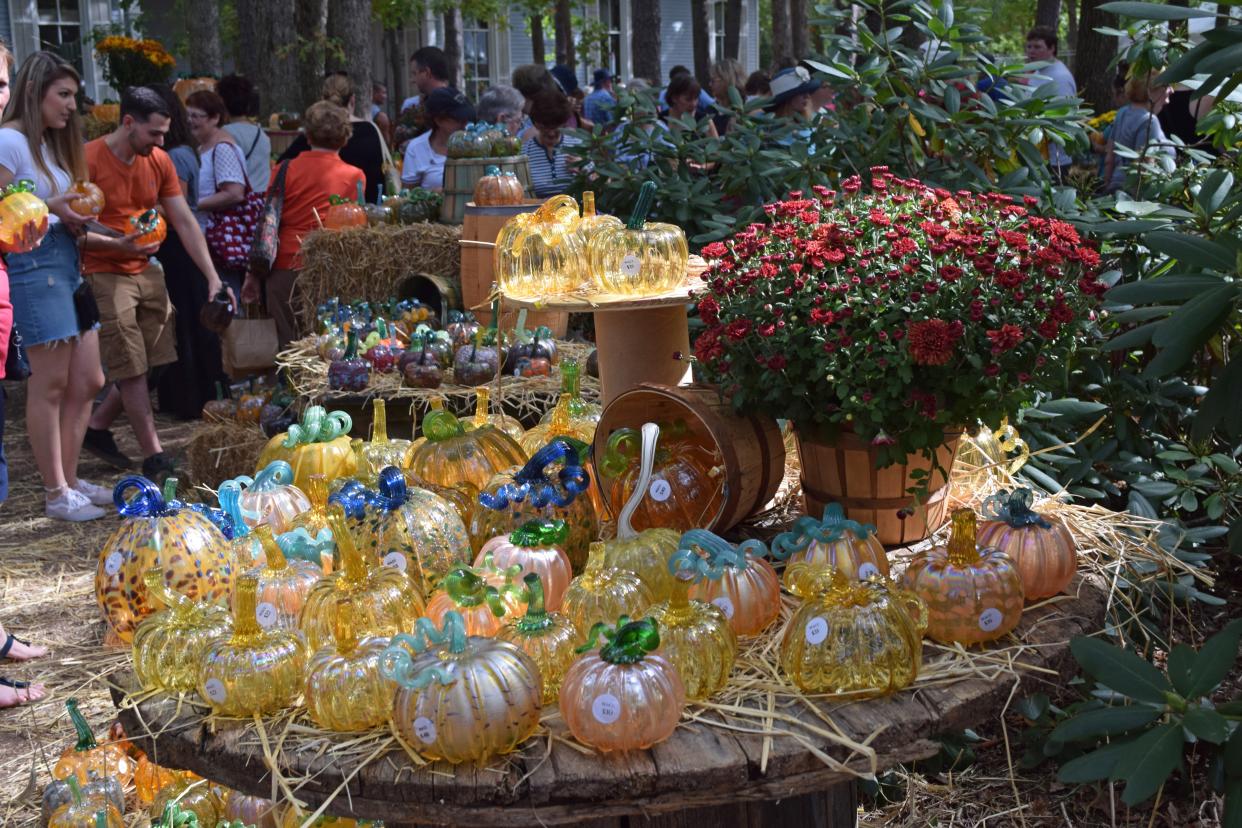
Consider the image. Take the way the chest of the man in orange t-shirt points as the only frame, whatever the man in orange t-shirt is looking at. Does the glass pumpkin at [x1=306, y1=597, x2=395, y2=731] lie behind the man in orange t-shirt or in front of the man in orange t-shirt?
in front

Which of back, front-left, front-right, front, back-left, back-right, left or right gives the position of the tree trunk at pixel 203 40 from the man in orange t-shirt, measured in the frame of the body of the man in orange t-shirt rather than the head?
back-left

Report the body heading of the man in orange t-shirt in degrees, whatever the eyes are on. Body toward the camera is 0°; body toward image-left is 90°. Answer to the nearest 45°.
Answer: approximately 315°

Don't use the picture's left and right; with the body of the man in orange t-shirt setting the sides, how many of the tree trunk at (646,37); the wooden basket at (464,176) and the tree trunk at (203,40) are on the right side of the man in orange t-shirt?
0

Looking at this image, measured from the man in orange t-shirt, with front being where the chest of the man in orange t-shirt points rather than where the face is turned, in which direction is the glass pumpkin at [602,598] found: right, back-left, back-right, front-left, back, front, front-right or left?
front-right

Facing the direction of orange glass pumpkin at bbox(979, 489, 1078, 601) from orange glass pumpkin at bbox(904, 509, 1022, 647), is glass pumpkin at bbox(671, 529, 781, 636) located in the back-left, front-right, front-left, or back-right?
back-left

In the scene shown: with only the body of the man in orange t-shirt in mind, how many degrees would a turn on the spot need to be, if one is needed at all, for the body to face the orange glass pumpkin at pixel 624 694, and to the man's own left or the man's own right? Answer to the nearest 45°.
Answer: approximately 45° to the man's own right

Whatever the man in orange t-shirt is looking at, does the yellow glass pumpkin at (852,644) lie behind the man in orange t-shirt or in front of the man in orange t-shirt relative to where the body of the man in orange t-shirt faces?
in front

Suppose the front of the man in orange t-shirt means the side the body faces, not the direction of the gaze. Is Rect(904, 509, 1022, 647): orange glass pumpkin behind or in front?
in front
